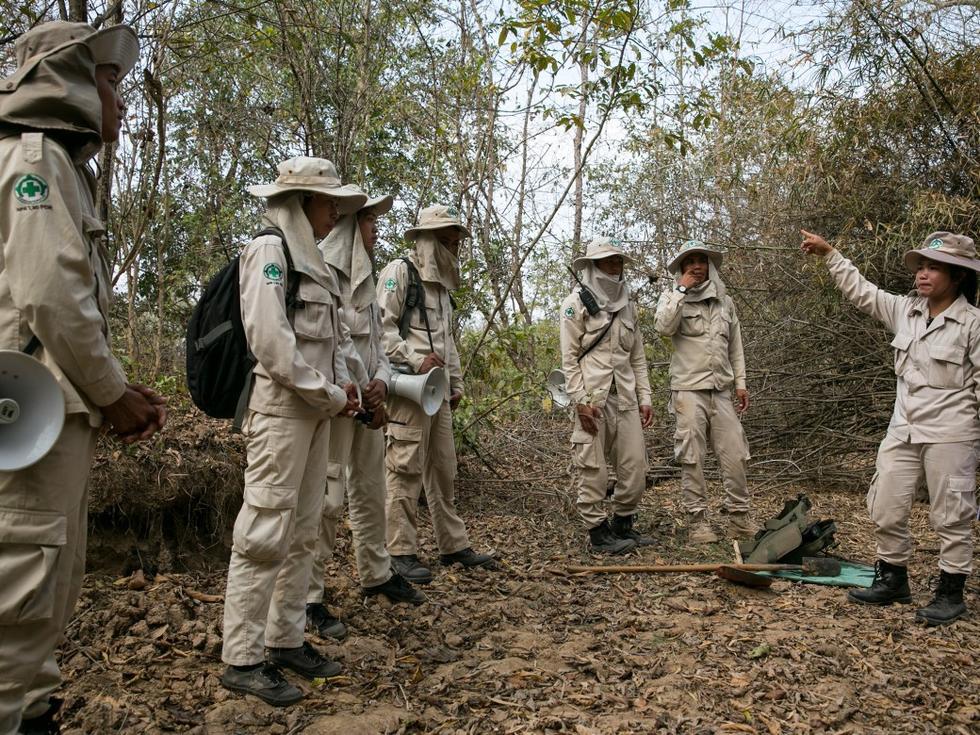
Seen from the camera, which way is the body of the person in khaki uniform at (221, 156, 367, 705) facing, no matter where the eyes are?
to the viewer's right

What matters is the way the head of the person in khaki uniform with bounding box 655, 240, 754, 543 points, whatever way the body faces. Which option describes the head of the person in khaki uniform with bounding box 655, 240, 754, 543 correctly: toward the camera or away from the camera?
toward the camera

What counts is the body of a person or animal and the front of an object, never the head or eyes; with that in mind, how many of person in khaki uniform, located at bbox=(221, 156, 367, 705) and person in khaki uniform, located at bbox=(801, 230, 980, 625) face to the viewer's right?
1

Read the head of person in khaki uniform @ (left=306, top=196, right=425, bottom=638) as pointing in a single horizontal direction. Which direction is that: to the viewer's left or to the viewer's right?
to the viewer's right

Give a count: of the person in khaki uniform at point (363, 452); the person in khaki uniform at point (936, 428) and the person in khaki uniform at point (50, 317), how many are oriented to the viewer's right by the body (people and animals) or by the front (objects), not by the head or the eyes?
2

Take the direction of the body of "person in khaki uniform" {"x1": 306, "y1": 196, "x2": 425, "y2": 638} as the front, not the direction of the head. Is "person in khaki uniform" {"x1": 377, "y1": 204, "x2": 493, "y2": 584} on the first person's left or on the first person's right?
on the first person's left

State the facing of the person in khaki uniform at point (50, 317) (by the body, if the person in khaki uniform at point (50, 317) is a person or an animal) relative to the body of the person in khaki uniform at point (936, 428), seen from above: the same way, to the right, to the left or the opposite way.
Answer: the opposite way

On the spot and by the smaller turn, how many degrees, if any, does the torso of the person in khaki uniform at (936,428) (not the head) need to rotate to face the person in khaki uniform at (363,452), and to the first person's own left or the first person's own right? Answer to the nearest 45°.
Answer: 0° — they already face them

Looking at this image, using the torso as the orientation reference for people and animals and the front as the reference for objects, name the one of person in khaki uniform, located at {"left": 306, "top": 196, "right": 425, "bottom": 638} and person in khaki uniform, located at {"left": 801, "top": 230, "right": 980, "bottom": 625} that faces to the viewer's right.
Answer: person in khaki uniform, located at {"left": 306, "top": 196, "right": 425, "bottom": 638}

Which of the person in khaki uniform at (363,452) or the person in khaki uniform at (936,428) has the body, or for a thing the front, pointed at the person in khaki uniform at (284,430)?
the person in khaki uniform at (936,428)

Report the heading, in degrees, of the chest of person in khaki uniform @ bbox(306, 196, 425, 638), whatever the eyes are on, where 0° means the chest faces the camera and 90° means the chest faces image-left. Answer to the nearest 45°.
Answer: approximately 270°

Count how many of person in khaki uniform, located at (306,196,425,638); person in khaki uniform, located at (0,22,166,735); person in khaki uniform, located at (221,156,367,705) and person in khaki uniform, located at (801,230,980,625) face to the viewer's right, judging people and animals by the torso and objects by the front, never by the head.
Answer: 3

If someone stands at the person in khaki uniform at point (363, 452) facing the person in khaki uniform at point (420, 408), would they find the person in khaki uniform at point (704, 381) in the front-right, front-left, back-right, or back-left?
front-right

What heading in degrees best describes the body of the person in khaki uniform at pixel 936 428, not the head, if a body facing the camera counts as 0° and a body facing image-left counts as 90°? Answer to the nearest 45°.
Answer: approximately 45°
